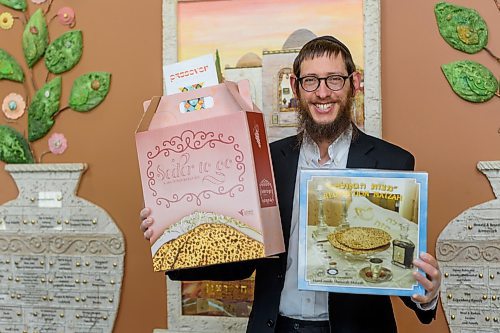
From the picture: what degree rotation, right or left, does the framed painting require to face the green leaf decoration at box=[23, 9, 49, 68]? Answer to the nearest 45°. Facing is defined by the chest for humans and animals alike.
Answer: approximately 90° to its right

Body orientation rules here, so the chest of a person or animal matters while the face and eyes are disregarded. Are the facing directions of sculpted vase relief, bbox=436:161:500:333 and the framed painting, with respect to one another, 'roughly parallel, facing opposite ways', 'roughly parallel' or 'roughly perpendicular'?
roughly parallel

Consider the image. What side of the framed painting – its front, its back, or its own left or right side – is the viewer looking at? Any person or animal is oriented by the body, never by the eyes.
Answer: front

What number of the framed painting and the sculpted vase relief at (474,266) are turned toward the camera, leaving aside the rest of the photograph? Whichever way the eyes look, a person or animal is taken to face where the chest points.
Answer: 2

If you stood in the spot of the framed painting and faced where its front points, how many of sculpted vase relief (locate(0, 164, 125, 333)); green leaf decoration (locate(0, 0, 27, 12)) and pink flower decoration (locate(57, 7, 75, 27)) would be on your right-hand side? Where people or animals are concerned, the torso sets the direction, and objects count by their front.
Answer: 3

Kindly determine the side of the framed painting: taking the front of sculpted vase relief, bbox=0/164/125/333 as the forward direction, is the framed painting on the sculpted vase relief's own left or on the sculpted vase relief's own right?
on the sculpted vase relief's own left

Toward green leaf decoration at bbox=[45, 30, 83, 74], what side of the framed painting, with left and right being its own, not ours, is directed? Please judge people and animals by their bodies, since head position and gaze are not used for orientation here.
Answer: right

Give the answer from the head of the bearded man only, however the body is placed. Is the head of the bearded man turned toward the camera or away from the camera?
toward the camera

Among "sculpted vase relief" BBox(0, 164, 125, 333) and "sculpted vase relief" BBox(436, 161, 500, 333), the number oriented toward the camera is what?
2

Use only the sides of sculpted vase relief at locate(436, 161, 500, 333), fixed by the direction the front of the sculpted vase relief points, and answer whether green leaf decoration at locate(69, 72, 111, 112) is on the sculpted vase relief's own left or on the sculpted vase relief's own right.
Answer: on the sculpted vase relief's own right

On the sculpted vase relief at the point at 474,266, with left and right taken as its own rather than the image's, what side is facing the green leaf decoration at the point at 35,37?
right

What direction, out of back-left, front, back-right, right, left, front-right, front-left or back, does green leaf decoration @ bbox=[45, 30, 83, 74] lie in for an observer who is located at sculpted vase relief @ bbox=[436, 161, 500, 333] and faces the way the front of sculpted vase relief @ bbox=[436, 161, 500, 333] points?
right

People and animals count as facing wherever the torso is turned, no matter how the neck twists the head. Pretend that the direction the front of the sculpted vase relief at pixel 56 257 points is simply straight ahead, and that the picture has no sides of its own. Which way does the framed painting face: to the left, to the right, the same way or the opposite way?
the same way

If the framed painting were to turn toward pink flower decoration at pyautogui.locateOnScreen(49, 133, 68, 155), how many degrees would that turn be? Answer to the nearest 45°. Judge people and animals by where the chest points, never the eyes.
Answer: approximately 90° to its right

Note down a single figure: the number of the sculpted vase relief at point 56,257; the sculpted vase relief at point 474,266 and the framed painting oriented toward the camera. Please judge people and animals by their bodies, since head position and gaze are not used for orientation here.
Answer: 3

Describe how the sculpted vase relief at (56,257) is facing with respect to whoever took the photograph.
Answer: facing the viewer
